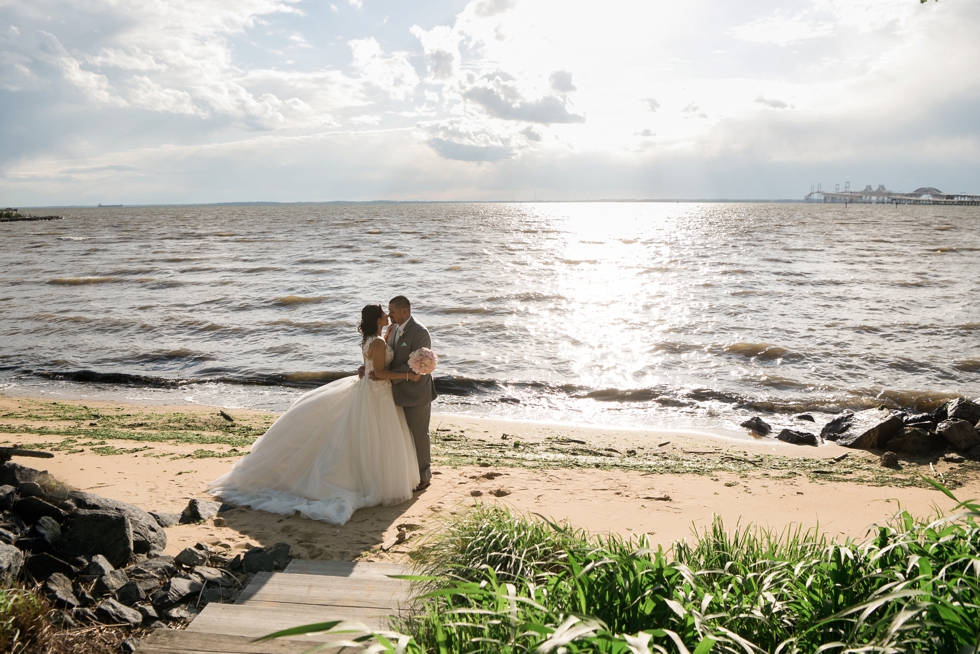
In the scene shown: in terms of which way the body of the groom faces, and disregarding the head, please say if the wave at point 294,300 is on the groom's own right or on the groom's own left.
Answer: on the groom's own right

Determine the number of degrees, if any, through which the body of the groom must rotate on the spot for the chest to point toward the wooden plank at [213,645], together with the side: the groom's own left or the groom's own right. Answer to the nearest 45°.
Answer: approximately 45° to the groom's own left

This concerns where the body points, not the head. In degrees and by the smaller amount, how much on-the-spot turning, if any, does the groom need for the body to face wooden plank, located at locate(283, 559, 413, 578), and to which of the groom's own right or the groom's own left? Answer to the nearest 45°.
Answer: approximately 45° to the groom's own left

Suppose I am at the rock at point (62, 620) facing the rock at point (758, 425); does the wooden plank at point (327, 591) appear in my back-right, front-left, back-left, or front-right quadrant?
front-right

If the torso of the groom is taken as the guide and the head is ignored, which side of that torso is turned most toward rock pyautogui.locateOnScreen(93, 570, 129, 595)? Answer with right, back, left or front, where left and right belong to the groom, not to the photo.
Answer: front

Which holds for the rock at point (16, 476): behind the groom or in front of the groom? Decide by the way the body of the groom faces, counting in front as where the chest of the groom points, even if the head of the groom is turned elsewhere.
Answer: in front

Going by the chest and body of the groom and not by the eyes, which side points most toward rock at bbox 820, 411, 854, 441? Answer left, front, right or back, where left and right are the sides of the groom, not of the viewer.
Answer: back

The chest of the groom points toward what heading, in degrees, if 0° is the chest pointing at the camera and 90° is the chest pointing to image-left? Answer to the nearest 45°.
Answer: approximately 45°

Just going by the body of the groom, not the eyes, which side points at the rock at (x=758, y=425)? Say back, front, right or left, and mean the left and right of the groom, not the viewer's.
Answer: back

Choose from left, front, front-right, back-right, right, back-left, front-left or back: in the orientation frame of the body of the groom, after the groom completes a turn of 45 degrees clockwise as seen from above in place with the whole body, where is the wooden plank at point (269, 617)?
left

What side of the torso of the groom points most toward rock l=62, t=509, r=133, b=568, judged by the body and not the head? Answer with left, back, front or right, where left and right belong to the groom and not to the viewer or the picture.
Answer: front
